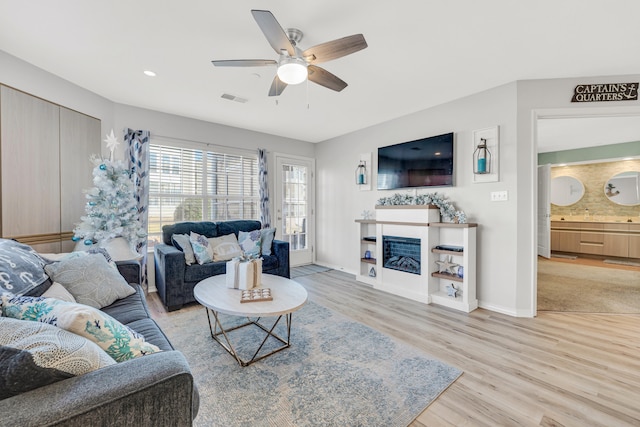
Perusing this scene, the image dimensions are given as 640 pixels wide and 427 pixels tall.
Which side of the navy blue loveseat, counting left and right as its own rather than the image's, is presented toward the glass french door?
left

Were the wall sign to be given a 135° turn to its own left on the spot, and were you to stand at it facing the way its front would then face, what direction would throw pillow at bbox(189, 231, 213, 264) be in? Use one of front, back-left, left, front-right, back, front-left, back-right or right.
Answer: back

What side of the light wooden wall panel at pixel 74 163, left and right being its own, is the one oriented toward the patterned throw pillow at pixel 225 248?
front

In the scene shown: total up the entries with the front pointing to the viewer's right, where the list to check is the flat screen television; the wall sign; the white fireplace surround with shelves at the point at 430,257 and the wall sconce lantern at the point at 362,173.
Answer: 0

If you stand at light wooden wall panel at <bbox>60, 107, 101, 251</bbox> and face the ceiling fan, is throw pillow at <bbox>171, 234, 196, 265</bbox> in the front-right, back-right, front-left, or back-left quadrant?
front-left

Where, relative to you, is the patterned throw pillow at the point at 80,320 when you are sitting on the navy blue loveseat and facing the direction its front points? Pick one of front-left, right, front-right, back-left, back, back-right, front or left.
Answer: front-right

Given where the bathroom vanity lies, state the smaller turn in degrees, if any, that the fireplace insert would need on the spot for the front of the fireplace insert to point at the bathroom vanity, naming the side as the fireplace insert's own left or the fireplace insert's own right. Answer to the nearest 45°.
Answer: approximately 180°

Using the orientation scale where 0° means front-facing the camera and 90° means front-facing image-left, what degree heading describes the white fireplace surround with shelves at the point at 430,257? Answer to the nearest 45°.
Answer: approximately 45°

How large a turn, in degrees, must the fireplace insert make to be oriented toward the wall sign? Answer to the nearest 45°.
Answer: approximately 135° to its left

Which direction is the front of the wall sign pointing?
toward the camera

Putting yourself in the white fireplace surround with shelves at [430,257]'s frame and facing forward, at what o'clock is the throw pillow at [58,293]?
The throw pillow is roughly at 12 o'clock from the white fireplace surround with shelves.

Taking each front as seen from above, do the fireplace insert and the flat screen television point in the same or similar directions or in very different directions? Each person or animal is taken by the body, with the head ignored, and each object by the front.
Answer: same or similar directions

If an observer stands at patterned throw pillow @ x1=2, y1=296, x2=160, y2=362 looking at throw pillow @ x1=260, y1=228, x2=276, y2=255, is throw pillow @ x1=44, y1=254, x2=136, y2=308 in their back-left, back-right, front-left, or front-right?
front-left

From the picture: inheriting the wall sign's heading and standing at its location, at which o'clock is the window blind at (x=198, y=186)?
The window blind is roughly at 2 o'clock from the wall sign.
